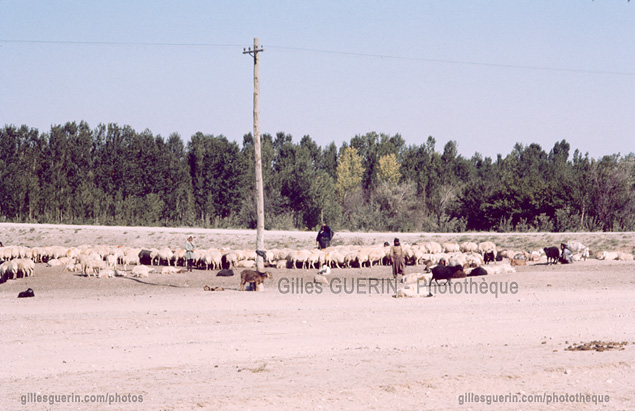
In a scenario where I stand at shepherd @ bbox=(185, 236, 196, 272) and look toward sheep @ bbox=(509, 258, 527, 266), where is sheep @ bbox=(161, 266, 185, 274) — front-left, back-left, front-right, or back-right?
back-right

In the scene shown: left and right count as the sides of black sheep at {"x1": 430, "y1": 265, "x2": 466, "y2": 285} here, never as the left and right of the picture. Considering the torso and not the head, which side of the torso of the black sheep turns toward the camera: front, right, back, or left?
right

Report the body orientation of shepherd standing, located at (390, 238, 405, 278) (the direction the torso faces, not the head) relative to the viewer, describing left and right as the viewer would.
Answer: facing the viewer
